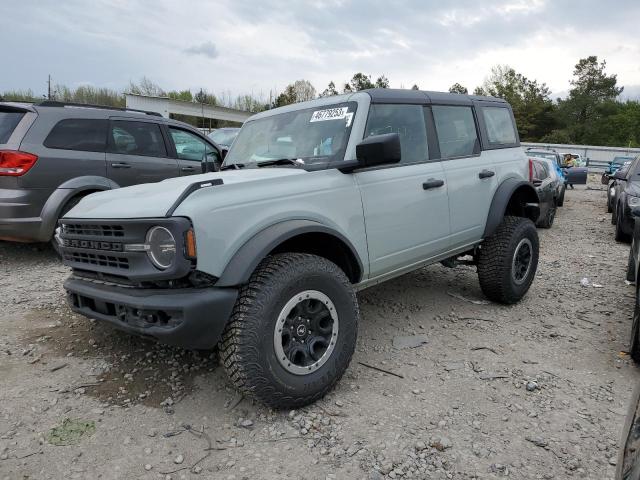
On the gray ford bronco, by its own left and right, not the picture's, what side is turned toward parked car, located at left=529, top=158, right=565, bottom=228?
back

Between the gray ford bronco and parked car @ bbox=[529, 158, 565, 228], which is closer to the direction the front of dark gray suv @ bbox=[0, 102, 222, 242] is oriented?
the parked car

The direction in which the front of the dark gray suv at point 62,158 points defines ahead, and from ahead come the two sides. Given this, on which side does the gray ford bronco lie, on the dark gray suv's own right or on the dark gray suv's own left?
on the dark gray suv's own right

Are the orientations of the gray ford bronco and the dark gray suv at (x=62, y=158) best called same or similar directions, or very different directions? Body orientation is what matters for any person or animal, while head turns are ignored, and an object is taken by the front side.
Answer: very different directions

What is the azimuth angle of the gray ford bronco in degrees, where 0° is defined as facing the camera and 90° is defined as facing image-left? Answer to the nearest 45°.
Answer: approximately 45°

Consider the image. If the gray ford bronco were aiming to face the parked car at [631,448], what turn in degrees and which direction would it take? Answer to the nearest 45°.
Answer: approximately 90° to its left

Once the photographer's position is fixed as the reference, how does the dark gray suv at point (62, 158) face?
facing away from the viewer and to the right of the viewer

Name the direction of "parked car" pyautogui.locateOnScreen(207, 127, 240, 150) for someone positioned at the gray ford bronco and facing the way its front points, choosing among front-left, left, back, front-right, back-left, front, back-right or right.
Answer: back-right
